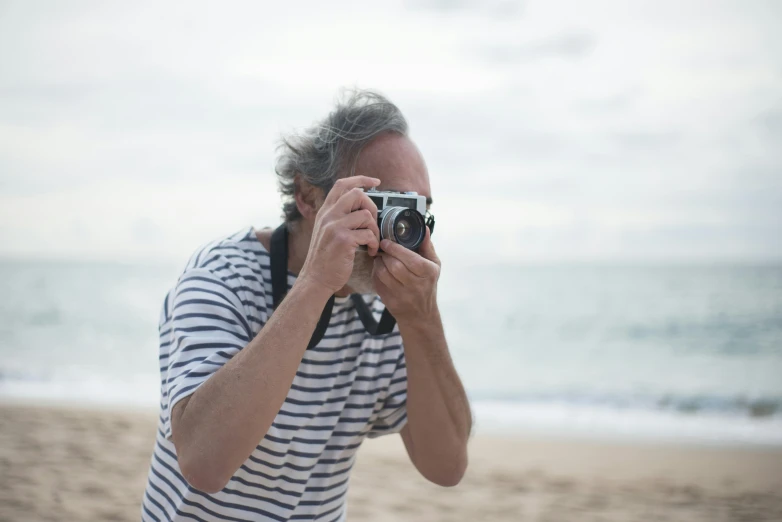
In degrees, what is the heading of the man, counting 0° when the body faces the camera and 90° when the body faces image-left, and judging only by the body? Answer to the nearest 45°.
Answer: approximately 315°
